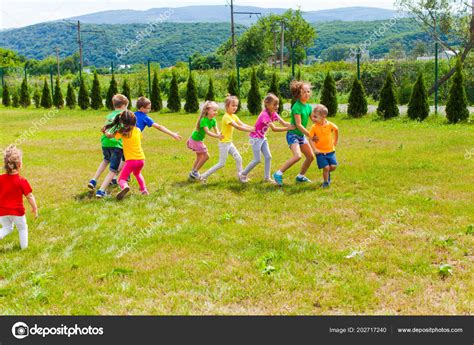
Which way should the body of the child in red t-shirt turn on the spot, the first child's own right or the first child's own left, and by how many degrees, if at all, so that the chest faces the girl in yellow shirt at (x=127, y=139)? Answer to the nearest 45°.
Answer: approximately 45° to the first child's own right

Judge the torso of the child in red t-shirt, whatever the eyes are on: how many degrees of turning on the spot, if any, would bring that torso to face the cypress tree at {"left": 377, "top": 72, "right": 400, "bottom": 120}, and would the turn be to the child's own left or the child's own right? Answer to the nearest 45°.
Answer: approximately 45° to the child's own right

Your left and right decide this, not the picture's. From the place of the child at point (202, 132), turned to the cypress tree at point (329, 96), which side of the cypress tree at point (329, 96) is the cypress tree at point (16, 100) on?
left

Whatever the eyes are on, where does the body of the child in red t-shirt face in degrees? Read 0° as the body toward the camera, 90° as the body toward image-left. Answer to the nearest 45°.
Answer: approximately 180°

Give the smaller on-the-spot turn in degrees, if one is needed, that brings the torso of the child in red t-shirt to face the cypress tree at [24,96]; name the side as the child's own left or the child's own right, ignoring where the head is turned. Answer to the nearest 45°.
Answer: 0° — they already face it
